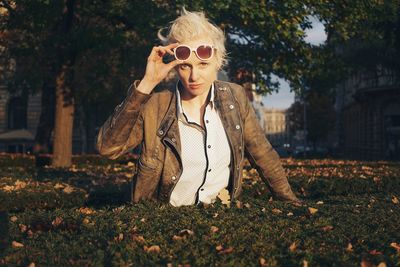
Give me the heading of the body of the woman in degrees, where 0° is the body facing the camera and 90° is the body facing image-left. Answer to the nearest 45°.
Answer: approximately 0°

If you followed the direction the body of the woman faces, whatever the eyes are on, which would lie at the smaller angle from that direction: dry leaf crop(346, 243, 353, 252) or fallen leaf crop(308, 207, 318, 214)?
the dry leaf

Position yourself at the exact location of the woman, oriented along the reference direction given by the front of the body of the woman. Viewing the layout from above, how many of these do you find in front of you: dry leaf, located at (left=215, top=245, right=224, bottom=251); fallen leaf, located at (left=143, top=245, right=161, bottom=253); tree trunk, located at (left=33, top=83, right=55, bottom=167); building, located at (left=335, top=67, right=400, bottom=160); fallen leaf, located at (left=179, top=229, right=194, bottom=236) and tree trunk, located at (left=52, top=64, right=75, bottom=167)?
3

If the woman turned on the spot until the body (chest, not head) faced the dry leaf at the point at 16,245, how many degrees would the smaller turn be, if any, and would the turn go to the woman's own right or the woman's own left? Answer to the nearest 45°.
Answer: approximately 45° to the woman's own right

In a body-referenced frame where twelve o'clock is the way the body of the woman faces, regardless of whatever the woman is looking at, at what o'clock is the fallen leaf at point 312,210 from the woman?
The fallen leaf is roughly at 9 o'clock from the woman.

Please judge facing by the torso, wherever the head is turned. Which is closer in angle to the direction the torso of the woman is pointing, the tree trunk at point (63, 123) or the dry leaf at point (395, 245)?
the dry leaf

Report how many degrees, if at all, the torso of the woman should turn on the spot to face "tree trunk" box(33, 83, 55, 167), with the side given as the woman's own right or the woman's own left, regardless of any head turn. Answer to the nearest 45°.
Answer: approximately 180°

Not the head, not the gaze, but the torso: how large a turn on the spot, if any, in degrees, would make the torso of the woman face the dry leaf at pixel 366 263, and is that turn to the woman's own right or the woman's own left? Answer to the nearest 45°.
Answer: approximately 45° to the woman's own left

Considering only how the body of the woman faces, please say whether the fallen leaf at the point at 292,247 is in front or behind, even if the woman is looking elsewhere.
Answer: in front

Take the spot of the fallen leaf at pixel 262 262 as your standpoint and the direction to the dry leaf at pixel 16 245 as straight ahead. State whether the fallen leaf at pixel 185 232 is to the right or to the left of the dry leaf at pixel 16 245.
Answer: right

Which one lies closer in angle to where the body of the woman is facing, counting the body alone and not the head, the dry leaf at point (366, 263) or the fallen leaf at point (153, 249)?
the fallen leaf

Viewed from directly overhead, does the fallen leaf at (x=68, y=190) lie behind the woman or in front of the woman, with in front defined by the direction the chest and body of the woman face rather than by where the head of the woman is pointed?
behind
